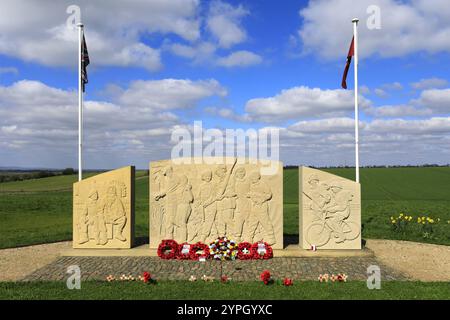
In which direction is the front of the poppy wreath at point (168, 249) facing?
toward the camera

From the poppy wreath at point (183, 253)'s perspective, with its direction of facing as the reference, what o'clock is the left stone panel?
The left stone panel is roughly at 4 o'clock from the poppy wreath.

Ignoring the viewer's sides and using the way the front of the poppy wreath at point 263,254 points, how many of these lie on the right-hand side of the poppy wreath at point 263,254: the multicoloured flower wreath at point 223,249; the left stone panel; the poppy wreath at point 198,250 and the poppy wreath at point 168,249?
4

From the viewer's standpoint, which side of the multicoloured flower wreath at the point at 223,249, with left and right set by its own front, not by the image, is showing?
front

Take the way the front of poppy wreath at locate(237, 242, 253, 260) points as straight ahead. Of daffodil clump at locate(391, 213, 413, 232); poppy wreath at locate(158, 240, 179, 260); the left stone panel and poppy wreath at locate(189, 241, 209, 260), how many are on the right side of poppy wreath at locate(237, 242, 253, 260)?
3

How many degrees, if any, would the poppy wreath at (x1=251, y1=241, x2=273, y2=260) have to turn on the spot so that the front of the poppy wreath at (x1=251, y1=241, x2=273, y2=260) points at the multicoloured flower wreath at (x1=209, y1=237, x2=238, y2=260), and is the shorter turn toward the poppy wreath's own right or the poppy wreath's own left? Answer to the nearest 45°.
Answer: approximately 90° to the poppy wreath's own right

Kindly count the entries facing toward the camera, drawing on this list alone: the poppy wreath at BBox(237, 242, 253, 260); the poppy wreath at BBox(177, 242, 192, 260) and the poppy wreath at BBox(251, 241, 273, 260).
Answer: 3

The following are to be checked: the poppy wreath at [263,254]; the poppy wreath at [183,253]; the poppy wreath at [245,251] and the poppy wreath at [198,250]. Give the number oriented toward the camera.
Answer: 4

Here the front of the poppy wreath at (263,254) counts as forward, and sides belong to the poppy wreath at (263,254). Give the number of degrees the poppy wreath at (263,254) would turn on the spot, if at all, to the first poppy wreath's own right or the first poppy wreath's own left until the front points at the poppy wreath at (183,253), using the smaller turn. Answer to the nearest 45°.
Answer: approximately 90° to the first poppy wreath's own right

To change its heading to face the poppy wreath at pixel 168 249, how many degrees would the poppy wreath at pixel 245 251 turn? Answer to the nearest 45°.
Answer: approximately 90° to its right

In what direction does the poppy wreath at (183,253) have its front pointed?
toward the camera
